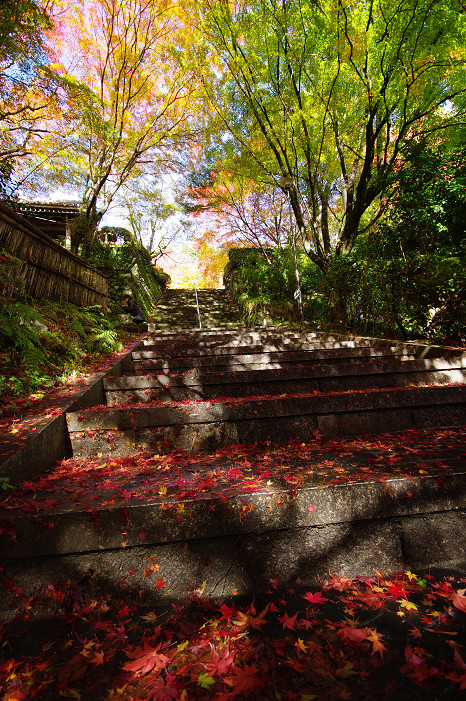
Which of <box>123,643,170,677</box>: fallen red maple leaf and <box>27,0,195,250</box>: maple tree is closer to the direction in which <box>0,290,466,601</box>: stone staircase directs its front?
the fallen red maple leaf

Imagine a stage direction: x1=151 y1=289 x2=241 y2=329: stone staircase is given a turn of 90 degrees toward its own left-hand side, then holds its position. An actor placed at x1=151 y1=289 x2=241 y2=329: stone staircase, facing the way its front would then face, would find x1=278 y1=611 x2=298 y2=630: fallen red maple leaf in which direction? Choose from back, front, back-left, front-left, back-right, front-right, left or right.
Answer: right

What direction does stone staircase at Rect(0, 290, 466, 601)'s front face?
toward the camera

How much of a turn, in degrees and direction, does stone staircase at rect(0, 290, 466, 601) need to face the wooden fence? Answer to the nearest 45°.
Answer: approximately 135° to its right

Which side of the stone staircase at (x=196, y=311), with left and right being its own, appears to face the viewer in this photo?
front

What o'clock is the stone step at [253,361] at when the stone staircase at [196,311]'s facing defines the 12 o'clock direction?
The stone step is roughly at 12 o'clock from the stone staircase.

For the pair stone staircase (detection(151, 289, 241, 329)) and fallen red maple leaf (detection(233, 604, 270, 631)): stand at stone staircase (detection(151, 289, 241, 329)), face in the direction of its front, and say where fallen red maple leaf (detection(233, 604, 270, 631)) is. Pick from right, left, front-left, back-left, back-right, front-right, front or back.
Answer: front

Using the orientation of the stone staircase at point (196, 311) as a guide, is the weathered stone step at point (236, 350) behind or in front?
in front

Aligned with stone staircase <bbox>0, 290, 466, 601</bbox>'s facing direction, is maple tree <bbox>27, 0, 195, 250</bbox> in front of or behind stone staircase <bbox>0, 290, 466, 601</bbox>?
behind

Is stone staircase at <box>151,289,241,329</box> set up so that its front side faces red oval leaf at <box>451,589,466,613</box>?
yes
